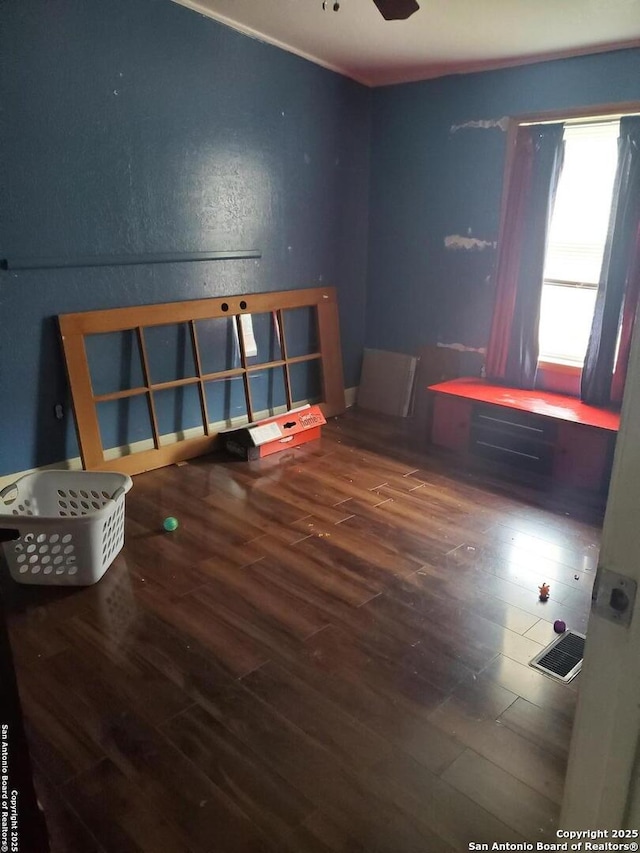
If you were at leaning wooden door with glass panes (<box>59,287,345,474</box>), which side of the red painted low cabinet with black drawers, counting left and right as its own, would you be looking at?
right

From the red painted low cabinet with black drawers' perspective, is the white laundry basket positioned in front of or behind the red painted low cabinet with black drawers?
in front

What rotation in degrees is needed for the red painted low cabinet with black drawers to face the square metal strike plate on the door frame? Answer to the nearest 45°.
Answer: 0° — it already faces it

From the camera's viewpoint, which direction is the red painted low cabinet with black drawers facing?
toward the camera

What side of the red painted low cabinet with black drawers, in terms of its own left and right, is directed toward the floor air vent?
front

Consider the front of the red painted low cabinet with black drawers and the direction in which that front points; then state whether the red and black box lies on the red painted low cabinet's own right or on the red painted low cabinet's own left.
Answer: on the red painted low cabinet's own right
